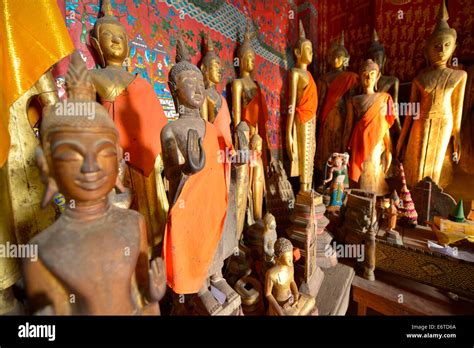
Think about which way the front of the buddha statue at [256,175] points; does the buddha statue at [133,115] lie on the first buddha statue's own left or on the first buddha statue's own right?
on the first buddha statue's own right

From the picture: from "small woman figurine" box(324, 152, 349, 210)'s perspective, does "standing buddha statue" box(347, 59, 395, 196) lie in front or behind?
behind

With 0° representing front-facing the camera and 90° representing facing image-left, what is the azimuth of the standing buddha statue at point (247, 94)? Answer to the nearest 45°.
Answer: approximately 315°

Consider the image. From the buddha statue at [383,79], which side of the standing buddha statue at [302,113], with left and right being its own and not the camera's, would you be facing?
left

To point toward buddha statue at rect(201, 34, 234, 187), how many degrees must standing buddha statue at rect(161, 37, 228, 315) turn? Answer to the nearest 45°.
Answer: approximately 135° to its left

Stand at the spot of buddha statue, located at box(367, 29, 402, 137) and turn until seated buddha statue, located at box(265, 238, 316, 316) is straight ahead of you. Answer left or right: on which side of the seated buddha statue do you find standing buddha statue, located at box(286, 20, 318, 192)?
right

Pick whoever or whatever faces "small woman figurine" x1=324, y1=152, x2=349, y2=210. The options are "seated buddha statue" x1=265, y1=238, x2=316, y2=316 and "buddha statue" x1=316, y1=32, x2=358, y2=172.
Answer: the buddha statue
